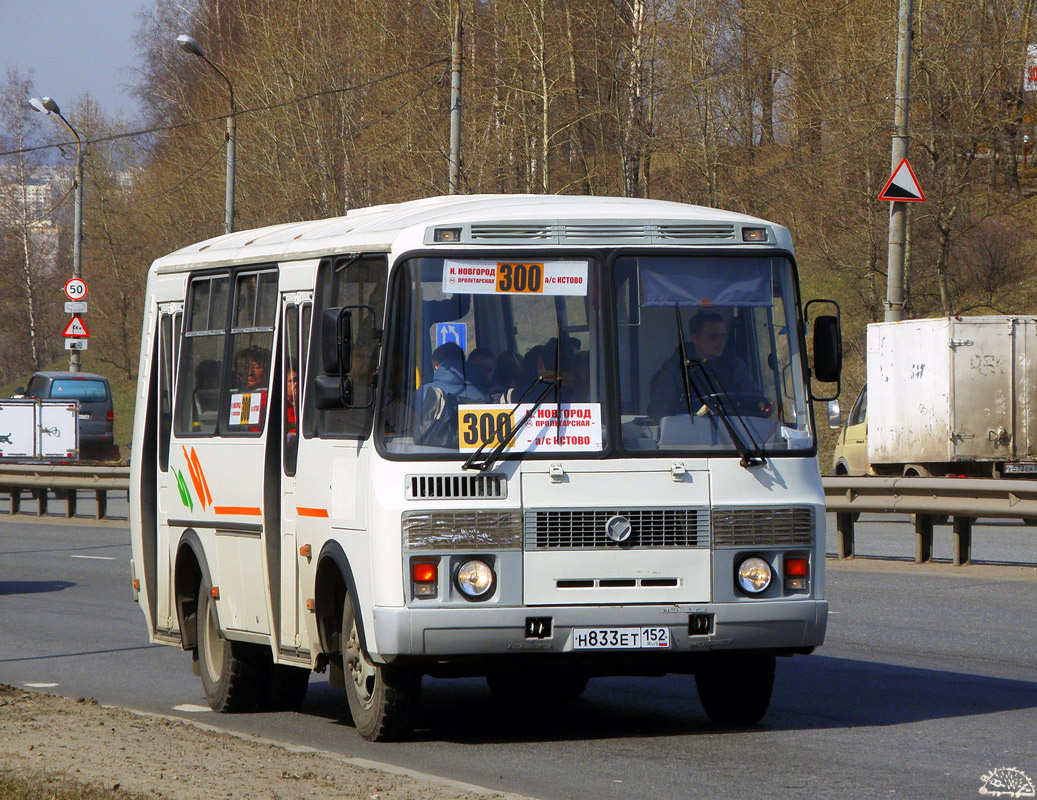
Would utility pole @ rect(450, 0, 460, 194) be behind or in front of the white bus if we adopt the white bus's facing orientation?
behind

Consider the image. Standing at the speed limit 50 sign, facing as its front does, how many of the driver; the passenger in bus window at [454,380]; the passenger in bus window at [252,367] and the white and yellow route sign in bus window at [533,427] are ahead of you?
4

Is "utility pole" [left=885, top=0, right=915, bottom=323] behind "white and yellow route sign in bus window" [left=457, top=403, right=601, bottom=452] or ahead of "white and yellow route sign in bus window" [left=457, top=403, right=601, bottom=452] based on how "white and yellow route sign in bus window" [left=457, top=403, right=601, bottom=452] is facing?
behind

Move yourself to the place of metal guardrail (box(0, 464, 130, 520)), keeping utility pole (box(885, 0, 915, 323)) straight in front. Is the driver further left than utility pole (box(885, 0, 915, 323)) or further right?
right

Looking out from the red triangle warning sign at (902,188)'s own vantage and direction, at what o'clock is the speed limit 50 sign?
The speed limit 50 sign is roughly at 4 o'clock from the red triangle warning sign.

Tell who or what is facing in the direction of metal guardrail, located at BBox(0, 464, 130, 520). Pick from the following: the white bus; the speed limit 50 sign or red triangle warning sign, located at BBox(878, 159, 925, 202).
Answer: the speed limit 50 sign

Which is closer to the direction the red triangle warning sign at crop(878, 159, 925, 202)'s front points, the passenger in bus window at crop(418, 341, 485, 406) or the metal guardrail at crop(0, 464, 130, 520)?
the passenger in bus window

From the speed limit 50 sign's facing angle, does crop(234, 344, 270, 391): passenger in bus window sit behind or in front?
in front

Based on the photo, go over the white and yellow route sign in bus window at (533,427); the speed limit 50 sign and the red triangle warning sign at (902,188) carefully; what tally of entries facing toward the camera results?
3

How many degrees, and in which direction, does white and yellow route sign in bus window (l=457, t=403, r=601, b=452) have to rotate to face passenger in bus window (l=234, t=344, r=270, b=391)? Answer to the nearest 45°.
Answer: approximately 135° to its right

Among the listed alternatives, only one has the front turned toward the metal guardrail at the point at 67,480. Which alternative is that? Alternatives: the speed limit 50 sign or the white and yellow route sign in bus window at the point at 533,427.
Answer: the speed limit 50 sign

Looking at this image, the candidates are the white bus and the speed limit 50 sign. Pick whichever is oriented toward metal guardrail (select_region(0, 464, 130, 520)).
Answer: the speed limit 50 sign

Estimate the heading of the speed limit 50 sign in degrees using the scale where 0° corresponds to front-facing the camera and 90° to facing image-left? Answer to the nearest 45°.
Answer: approximately 0°
